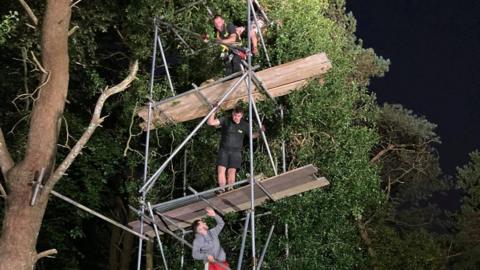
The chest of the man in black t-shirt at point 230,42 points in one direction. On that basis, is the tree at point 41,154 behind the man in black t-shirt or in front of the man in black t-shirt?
in front

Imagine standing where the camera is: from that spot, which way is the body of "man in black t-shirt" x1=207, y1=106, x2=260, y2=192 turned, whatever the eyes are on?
toward the camera

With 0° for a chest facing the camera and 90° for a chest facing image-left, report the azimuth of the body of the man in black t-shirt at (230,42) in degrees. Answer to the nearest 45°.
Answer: approximately 45°

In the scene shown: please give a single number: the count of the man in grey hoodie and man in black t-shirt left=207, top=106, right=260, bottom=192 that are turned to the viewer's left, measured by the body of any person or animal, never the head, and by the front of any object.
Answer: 0
